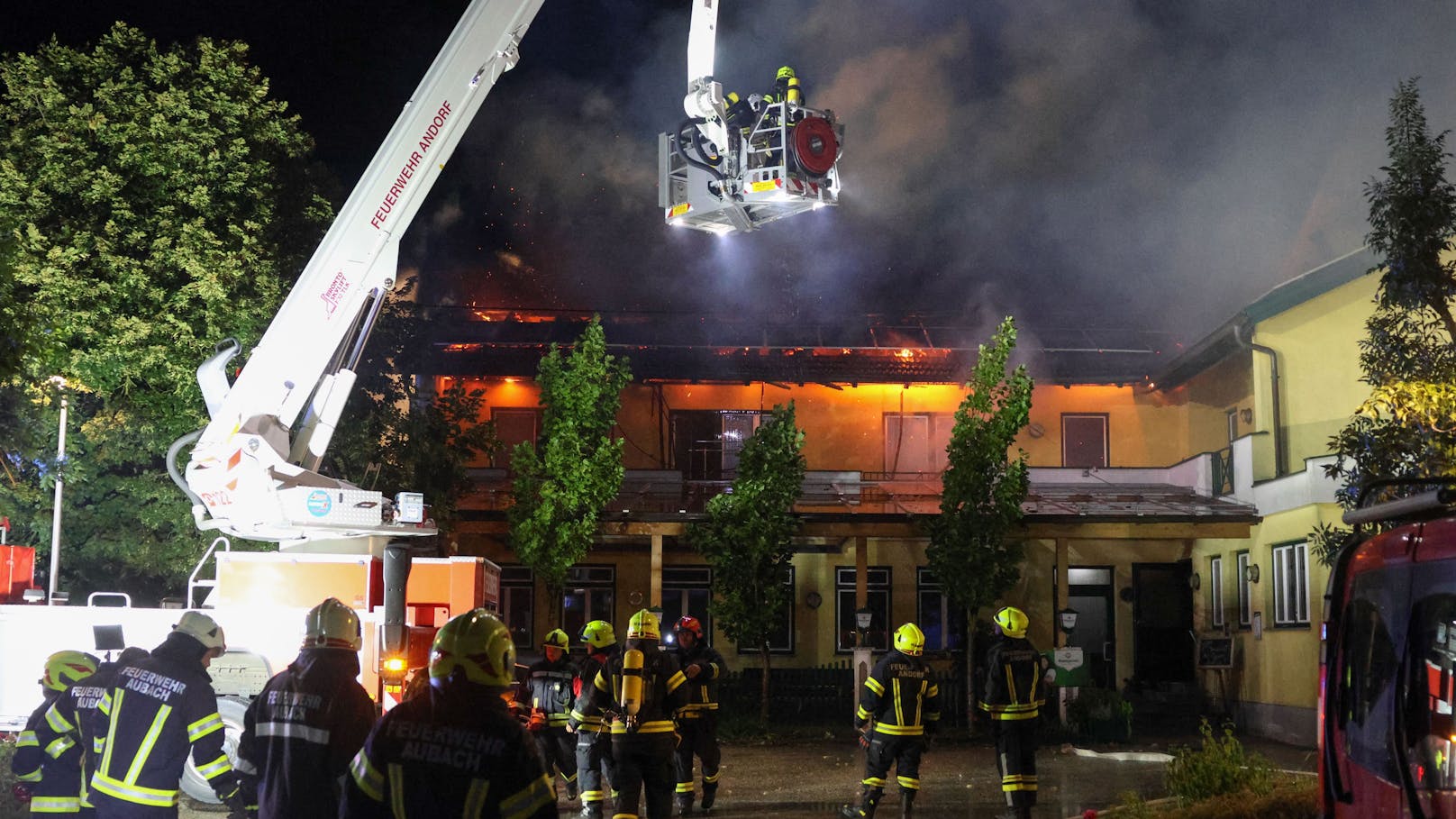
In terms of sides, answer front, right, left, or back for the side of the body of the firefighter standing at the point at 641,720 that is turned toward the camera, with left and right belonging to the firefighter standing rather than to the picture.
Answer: back

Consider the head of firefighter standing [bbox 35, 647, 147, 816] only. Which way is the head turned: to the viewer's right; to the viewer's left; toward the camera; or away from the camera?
away from the camera

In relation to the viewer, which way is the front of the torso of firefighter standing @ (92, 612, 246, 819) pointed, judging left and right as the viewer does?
facing away from the viewer and to the right of the viewer

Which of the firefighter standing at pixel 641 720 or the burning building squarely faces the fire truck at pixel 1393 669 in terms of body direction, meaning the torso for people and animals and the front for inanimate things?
the burning building

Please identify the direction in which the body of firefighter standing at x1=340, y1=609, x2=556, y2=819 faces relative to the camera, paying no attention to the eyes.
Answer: away from the camera

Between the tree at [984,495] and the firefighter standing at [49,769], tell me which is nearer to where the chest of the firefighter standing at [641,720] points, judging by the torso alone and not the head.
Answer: the tree

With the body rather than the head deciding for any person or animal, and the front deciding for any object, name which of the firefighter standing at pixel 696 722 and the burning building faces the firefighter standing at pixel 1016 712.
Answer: the burning building

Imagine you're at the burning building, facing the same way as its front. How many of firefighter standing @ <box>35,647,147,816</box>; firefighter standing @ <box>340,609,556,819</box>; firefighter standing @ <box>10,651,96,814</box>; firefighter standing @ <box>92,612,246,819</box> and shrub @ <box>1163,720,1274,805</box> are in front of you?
5

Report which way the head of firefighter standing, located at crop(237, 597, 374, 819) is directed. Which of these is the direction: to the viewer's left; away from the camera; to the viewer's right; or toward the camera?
away from the camera

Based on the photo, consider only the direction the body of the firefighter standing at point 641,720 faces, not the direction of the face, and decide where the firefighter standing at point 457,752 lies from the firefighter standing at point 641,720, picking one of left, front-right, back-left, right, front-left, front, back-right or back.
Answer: back
